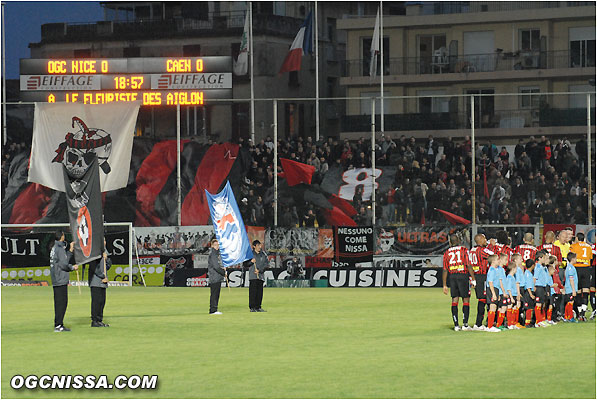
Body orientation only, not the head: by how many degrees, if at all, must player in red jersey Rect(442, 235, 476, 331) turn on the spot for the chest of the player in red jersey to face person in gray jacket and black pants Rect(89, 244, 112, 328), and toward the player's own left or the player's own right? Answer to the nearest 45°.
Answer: approximately 90° to the player's own left

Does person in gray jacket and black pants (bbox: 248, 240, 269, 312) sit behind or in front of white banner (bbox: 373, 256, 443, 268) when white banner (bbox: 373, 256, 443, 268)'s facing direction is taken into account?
in front

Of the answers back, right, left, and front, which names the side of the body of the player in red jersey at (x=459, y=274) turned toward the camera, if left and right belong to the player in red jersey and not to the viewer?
back

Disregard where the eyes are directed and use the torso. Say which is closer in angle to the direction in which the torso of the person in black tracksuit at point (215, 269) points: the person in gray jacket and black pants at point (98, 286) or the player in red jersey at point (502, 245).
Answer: the player in red jersey

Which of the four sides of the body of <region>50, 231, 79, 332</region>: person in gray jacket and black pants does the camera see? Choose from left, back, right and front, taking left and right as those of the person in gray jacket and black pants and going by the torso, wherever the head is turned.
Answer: right

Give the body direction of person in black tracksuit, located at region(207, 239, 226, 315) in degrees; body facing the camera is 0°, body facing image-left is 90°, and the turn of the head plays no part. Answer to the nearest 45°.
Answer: approximately 270°

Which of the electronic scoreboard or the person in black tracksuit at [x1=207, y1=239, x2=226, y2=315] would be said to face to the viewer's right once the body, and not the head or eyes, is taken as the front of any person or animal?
the person in black tracksuit

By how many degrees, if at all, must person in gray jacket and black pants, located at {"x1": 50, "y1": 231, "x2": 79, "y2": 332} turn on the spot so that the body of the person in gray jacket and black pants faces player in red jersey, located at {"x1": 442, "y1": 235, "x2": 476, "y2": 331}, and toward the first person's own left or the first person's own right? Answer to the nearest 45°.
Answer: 0° — they already face them

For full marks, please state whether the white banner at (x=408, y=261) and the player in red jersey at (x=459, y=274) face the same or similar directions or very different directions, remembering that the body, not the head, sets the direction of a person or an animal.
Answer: very different directions

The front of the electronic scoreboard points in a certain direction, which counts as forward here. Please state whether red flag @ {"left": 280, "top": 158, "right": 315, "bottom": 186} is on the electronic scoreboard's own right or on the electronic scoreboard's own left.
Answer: on the electronic scoreboard's own left
